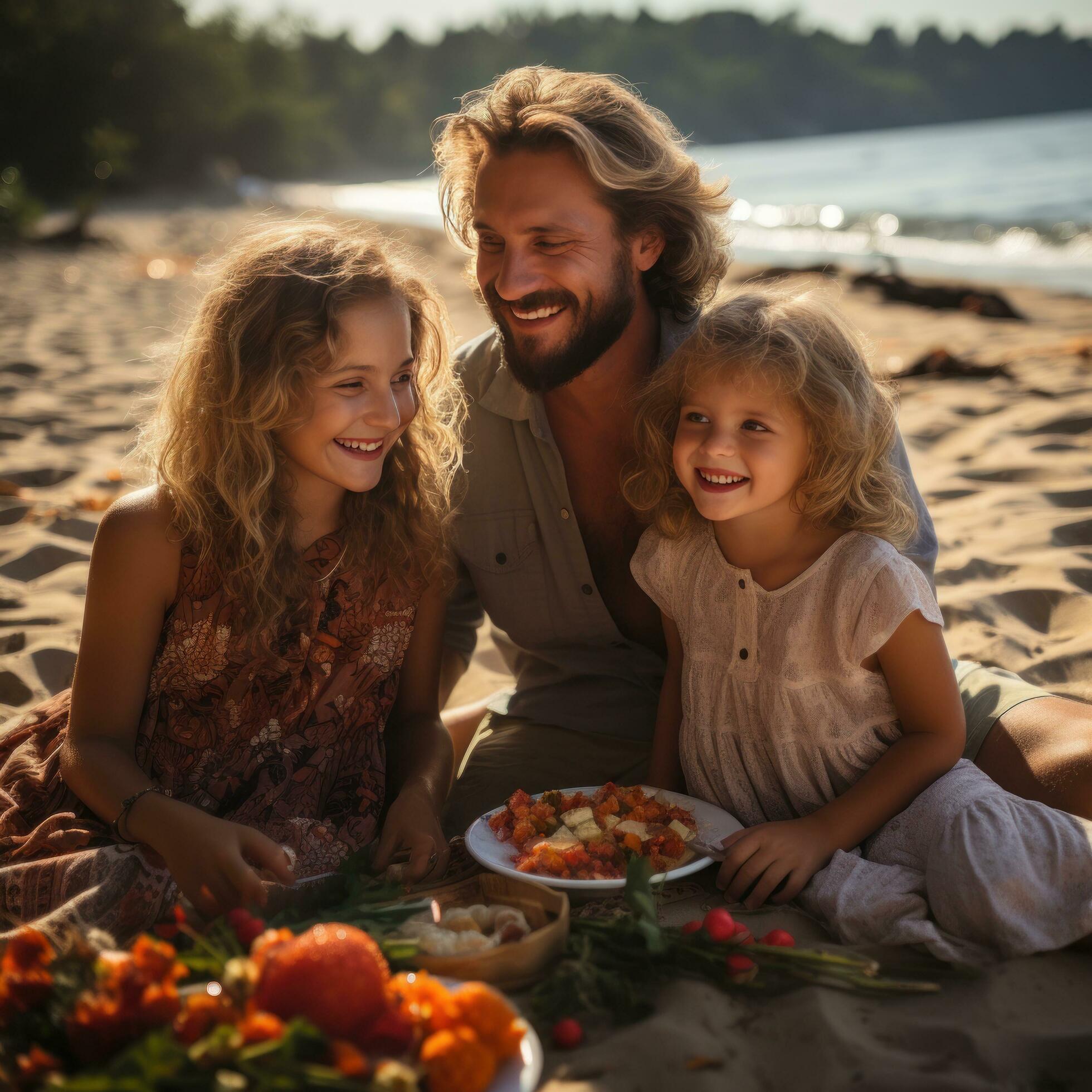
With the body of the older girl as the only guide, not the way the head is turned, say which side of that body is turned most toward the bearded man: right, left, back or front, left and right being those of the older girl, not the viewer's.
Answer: left

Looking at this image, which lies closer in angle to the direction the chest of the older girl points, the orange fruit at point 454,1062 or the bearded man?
the orange fruit

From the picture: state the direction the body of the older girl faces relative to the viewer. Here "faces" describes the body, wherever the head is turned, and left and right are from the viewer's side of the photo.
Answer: facing the viewer and to the right of the viewer

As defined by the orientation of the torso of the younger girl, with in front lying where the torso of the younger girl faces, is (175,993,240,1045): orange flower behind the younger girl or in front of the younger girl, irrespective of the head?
in front

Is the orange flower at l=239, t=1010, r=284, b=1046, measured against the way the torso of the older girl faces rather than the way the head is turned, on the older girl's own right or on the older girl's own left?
on the older girl's own right

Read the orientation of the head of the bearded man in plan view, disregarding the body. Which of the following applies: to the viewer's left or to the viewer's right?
to the viewer's left

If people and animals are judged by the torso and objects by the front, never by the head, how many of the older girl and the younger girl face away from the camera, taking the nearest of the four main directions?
0

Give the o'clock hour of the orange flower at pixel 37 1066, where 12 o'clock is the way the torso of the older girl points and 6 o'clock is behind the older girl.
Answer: The orange flower is roughly at 2 o'clock from the older girl.

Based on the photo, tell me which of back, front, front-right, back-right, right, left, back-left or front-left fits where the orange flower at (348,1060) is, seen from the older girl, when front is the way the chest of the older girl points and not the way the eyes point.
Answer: front-right

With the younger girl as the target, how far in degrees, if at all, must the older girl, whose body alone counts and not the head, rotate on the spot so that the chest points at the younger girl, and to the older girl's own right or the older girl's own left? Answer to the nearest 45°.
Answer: approximately 45° to the older girl's own left

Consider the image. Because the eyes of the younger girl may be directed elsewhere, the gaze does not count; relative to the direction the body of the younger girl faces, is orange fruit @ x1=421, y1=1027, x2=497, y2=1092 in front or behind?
in front

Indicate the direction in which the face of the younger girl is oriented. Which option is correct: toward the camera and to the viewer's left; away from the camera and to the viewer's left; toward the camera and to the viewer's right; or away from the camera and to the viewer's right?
toward the camera and to the viewer's left
